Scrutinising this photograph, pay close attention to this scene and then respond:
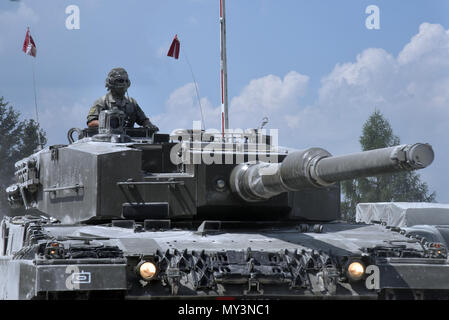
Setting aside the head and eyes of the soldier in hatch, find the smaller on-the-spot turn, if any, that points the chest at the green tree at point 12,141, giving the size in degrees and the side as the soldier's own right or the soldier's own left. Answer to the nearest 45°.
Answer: approximately 180°

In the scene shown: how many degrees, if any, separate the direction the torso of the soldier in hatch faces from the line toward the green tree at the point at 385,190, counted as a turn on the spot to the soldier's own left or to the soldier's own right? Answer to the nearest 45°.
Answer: approximately 135° to the soldier's own left

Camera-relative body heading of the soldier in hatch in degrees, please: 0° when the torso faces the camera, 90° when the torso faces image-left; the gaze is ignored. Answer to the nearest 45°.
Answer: approximately 0°
